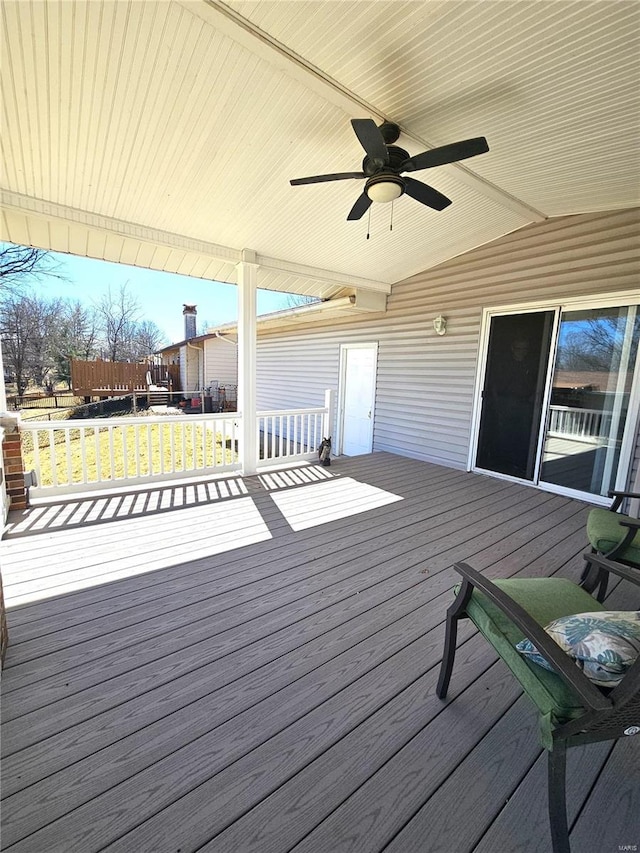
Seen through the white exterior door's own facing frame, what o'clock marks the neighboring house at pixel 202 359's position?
The neighboring house is roughly at 3 o'clock from the white exterior door.

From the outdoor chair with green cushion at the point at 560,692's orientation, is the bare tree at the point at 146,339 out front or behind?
out front

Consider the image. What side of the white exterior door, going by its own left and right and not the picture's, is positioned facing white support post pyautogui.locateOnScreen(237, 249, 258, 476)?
front

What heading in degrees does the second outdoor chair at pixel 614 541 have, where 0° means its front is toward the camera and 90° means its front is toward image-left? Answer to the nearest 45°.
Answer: approximately 90°

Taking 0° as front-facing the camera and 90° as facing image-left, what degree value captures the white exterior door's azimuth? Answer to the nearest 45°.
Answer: approximately 45°

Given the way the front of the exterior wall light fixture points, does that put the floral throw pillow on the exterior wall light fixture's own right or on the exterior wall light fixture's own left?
on the exterior wall light fixture's own left

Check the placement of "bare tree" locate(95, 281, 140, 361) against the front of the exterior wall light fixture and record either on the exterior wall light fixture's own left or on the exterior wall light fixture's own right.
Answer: on the exterior wall light fixture's own right

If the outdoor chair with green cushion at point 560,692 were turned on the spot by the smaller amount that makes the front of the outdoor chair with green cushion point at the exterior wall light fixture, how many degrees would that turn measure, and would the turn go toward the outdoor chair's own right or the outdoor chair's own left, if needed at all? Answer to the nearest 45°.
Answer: approximately 45° to the outdoor chair's own right

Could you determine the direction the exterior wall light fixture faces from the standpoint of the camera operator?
facing the viewer and to the left of the viewer

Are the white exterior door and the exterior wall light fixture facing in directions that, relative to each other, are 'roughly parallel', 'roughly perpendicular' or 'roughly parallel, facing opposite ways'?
roughly parallel

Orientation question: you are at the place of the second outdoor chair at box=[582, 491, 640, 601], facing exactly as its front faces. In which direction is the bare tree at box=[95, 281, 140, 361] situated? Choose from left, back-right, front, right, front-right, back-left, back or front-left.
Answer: front

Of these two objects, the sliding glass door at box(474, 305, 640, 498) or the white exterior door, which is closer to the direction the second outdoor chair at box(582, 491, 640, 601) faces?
the white exterior door

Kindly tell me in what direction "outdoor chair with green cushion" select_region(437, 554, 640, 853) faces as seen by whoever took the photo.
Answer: facing away from the viewer and to the left of the viewer
